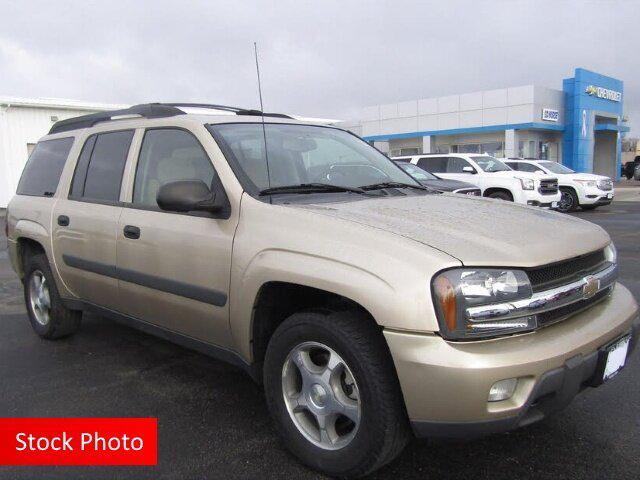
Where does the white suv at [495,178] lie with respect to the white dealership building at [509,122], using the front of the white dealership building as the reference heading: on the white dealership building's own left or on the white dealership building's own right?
on the white dealership building's own right

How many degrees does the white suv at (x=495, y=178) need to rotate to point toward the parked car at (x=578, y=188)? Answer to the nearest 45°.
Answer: approximately 90° to its left

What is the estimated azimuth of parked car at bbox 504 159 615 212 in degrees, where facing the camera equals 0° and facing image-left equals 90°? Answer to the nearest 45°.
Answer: approximately 315°

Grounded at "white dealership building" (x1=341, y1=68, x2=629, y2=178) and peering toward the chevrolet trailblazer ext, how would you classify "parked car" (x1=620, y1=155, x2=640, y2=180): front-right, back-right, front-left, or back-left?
back-left

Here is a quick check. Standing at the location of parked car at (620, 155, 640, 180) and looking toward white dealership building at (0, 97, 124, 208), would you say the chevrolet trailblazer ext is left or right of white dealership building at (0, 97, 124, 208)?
left

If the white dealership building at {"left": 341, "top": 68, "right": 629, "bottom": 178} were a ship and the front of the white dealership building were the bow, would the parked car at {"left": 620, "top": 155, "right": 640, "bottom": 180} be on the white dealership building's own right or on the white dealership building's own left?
on the white dealership building's own left

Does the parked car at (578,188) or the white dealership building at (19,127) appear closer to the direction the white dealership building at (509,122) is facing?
the parked car

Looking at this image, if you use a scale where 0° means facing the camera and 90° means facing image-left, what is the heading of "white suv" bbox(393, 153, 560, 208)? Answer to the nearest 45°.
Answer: approximately 315°

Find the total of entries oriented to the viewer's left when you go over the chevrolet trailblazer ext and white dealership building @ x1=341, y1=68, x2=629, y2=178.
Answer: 0

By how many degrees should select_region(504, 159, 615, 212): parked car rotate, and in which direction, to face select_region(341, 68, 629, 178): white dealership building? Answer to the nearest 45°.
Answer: approximately 135° to its left

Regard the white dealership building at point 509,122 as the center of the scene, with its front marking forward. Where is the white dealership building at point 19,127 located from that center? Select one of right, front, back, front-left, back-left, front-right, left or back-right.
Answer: right
